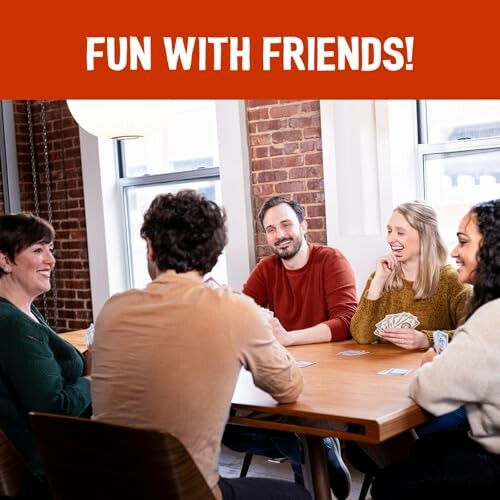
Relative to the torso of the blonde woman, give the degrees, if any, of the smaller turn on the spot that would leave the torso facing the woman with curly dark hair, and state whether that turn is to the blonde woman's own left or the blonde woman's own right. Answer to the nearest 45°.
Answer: approximately 45° to the blonde woman's own left

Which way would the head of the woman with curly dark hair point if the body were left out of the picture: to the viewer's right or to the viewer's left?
to the viewer's left

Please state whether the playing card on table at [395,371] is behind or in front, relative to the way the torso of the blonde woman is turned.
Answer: in front

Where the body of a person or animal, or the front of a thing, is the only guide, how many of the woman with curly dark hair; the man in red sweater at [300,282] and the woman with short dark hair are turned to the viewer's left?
1

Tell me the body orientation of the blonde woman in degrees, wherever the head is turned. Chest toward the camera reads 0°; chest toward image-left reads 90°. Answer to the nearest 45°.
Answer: approximately 45°

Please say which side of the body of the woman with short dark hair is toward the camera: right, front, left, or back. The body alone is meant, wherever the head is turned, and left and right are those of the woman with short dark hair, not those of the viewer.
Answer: right

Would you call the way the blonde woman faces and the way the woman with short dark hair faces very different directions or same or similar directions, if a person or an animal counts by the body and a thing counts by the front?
very different directions

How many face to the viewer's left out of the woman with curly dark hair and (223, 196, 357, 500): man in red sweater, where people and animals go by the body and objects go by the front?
1

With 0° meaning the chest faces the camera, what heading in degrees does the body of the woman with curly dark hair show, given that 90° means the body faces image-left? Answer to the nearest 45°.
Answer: approximately 90°

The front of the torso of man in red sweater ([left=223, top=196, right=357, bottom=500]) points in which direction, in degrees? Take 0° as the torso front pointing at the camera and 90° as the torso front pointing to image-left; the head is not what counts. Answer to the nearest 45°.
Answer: approximately 0°

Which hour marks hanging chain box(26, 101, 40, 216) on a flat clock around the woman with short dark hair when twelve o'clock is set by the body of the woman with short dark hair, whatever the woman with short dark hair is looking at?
The hanging chain is roughly at 9 o'clock from the woman with short dark hair.

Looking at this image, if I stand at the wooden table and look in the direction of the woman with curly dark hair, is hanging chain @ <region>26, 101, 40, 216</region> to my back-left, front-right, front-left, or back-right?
back-left
